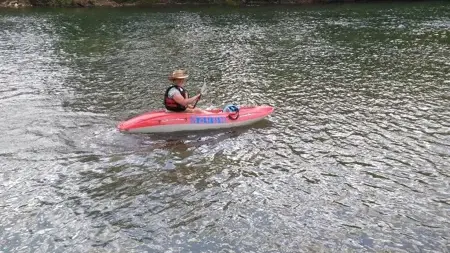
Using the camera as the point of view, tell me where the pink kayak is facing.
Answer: facing to the right of the viewer

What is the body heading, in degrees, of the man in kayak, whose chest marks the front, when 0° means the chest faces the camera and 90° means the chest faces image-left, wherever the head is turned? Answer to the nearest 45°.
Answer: approximately 270°
